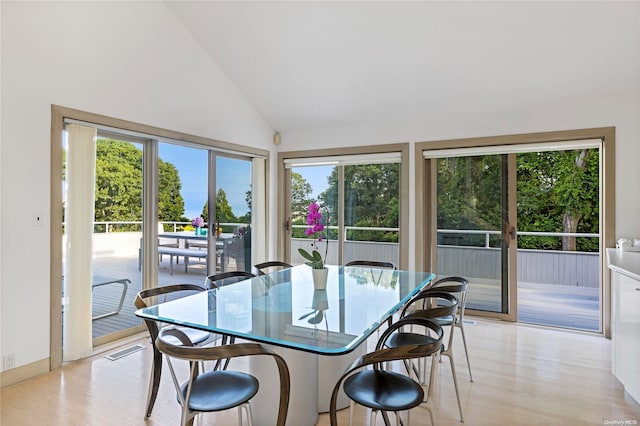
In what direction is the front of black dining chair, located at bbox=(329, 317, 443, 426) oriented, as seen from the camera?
facing away from the viewer and to the left of the viewer

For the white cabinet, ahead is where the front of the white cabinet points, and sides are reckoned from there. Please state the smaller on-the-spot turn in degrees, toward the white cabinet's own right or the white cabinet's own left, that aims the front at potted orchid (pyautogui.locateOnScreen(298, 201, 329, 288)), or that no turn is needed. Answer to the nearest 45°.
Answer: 0° — it already faces it

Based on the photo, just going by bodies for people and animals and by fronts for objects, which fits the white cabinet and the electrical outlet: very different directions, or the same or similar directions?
very different directions

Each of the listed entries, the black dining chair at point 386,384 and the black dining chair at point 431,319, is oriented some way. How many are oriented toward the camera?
0

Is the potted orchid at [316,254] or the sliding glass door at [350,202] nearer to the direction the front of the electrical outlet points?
the potted orchid

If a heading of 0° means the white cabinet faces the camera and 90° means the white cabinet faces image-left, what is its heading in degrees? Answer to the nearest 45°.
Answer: approximately 45°

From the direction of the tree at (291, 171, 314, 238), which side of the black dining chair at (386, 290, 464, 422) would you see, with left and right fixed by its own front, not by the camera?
right

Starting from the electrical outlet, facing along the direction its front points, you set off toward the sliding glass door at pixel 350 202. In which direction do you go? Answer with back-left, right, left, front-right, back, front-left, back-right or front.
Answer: front-left

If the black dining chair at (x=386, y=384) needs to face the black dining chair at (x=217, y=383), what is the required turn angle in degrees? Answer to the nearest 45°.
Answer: approximately 45° to its left

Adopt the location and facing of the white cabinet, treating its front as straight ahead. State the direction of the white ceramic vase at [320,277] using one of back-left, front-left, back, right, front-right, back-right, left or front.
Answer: front

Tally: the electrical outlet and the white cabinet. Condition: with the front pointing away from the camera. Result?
0

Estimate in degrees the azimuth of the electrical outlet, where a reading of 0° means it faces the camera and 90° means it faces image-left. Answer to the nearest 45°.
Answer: approximately 315°

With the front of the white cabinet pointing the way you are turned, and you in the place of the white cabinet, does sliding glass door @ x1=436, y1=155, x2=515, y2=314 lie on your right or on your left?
on your right

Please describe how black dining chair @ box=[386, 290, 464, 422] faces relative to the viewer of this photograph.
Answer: facing away from the viewer and to the left of the viewer

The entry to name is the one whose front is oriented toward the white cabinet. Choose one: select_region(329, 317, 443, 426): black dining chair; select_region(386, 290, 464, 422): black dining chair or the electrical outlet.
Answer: the electrical outlet

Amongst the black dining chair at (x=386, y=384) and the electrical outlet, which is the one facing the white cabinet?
the electrical outlet

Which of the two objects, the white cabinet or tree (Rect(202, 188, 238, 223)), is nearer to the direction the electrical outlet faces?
the white cabinet
